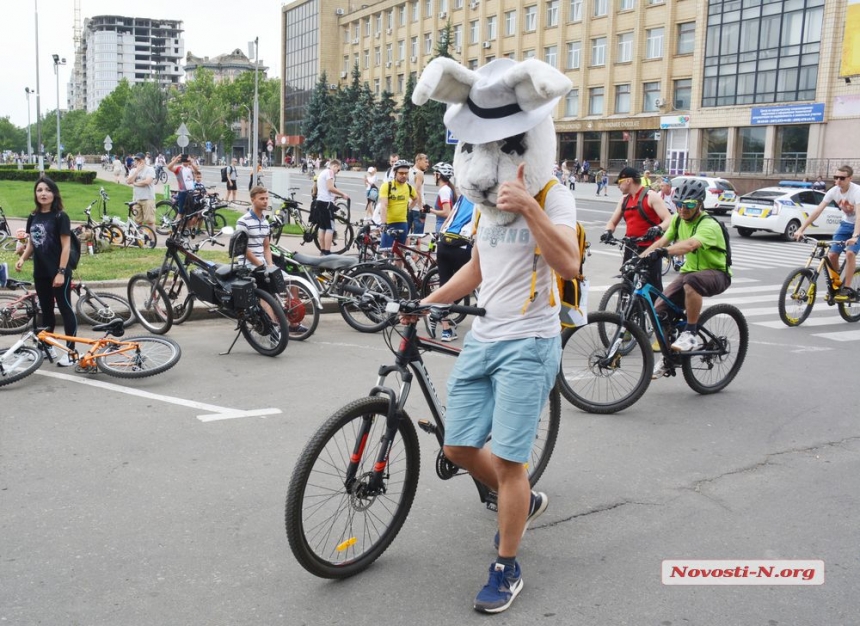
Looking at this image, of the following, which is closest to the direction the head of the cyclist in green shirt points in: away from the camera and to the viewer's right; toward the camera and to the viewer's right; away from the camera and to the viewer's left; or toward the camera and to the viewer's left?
toward the camera and to the viewer's left

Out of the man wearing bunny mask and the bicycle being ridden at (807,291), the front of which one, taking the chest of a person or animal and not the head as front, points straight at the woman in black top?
the bicycle being ridden

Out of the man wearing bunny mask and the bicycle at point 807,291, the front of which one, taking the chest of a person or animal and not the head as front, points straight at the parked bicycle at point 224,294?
the bicycle at point 807,291

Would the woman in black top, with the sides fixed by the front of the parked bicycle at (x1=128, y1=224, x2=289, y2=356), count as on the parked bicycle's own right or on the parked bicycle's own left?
on the parked bicycle's own left

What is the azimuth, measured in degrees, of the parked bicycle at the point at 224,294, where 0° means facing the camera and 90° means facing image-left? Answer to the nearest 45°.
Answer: approximately 135°

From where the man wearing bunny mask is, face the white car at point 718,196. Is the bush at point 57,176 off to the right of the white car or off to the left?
left

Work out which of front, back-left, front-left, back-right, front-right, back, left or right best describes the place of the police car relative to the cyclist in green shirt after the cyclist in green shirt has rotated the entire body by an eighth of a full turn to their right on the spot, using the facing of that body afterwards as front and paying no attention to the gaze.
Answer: right

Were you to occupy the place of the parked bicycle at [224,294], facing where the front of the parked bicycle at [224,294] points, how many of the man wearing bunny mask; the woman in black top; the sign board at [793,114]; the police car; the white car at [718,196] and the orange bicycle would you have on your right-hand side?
3

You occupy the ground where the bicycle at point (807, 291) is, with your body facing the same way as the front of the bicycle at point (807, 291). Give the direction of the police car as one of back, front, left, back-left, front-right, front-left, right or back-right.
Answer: back-right

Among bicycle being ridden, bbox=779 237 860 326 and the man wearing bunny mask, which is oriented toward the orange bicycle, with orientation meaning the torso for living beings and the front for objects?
the bicycle being ridden

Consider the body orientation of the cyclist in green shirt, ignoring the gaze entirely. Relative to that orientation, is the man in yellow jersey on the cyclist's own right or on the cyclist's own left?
on the cyclist's own right

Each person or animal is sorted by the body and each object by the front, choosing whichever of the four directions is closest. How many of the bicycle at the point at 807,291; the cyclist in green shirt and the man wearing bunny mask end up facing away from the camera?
0

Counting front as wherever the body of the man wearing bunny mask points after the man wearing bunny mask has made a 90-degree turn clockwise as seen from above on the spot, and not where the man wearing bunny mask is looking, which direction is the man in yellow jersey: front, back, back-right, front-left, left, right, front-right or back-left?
front-right

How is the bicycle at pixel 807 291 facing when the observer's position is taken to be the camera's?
facing the viewer and to the left of the viewer
